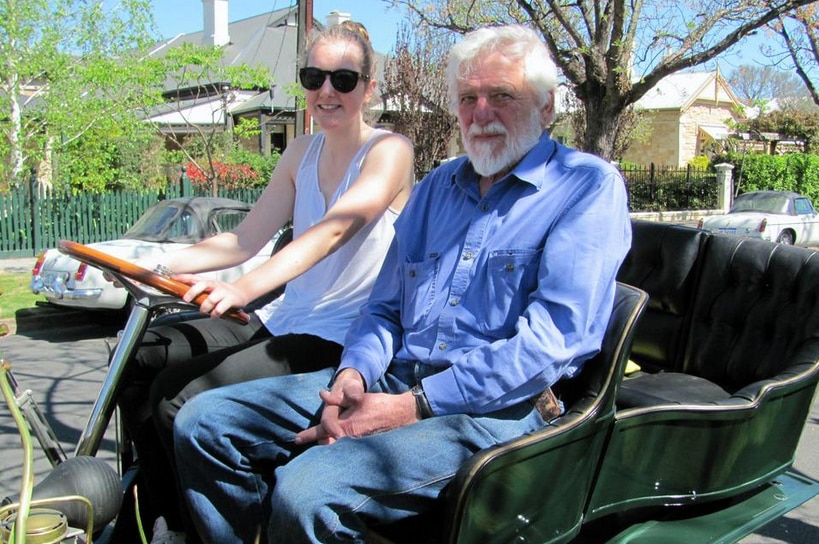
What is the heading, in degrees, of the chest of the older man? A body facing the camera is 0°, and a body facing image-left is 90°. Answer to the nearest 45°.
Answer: approximately 45°

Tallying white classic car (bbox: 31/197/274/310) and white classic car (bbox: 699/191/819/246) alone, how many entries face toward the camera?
0

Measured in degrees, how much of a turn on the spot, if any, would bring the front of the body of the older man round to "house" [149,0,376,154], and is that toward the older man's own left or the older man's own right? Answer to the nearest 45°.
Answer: approximately 135° to the older man's own right

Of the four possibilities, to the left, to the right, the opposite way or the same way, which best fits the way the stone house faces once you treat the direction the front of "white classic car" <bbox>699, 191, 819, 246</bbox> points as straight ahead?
to the right

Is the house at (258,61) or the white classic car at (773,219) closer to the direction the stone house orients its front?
the white classic car

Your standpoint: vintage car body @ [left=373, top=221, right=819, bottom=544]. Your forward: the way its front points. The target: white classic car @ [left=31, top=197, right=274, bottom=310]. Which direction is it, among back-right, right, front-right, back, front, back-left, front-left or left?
right

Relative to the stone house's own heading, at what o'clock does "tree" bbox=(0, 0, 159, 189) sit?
The tree is roughly at 2 o'clock from the stone house.

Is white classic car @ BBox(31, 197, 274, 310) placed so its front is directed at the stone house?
yes

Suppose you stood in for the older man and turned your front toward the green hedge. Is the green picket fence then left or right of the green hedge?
left

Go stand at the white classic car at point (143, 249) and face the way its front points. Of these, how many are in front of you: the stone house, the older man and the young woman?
1

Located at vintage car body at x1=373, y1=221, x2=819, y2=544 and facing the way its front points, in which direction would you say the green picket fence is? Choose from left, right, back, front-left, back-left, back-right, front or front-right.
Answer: right
